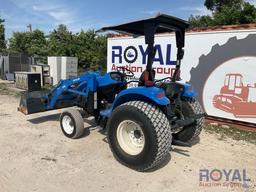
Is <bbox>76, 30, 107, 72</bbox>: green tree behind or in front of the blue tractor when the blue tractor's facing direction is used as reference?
in front

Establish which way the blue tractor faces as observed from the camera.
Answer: facing away from the viewer and to the left of the viewer

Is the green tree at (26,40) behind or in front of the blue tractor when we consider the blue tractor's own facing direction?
in front

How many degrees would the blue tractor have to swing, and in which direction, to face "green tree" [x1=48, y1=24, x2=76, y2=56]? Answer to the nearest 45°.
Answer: approximately 45° to its right

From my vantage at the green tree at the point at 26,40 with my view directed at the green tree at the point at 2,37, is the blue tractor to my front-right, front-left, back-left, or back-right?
back-left
